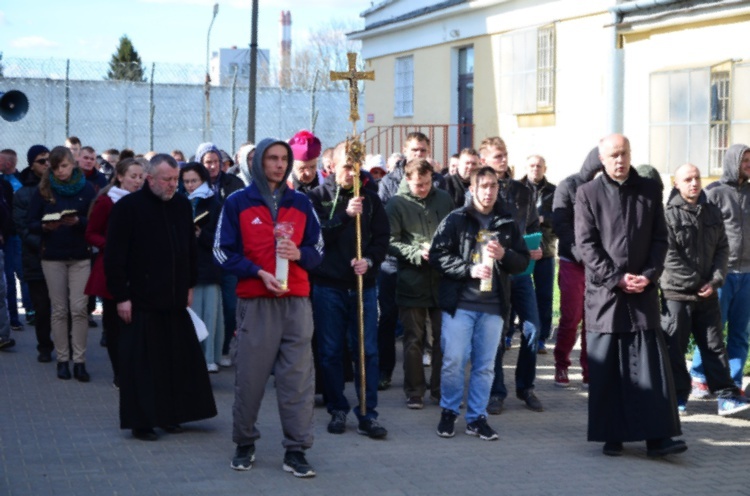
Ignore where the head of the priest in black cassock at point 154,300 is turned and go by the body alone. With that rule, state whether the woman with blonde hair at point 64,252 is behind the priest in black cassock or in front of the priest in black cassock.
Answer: behind

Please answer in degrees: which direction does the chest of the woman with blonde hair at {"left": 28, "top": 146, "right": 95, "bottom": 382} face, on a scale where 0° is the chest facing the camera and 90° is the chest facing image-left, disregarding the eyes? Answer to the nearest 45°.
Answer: approximately 0°

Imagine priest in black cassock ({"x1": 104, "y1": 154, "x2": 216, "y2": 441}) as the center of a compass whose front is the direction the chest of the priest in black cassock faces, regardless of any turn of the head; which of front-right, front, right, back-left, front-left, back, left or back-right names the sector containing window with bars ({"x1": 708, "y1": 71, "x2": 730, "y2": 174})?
left

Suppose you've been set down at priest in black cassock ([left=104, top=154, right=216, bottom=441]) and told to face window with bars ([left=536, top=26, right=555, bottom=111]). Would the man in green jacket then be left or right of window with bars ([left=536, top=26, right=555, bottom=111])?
right

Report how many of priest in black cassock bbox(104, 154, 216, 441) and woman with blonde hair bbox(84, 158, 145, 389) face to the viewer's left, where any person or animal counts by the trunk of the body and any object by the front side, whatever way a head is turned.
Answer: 0

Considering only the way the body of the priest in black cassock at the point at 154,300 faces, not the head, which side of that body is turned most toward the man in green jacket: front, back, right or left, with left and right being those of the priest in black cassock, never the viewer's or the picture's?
left

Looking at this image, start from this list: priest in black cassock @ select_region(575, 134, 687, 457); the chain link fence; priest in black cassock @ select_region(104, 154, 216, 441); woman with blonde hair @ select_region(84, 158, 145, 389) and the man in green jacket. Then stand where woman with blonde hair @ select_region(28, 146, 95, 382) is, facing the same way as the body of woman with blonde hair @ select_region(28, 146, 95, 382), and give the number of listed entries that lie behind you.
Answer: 1

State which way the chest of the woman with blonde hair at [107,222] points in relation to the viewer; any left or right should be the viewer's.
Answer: facing the viewer and to the right of the viewer

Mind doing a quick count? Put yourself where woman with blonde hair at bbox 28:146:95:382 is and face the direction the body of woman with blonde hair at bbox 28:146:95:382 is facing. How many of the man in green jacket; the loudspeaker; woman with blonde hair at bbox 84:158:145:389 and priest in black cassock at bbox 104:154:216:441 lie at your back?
1

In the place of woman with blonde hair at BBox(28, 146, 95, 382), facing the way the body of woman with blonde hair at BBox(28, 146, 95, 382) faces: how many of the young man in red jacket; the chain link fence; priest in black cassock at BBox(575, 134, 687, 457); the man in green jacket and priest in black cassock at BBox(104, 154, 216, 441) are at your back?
1

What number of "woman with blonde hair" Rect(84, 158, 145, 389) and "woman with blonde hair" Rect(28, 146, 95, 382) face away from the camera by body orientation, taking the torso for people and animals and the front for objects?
0
